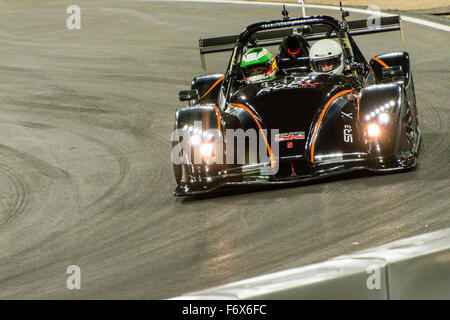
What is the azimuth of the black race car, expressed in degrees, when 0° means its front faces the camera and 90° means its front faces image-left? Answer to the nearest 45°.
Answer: approximately 0°
